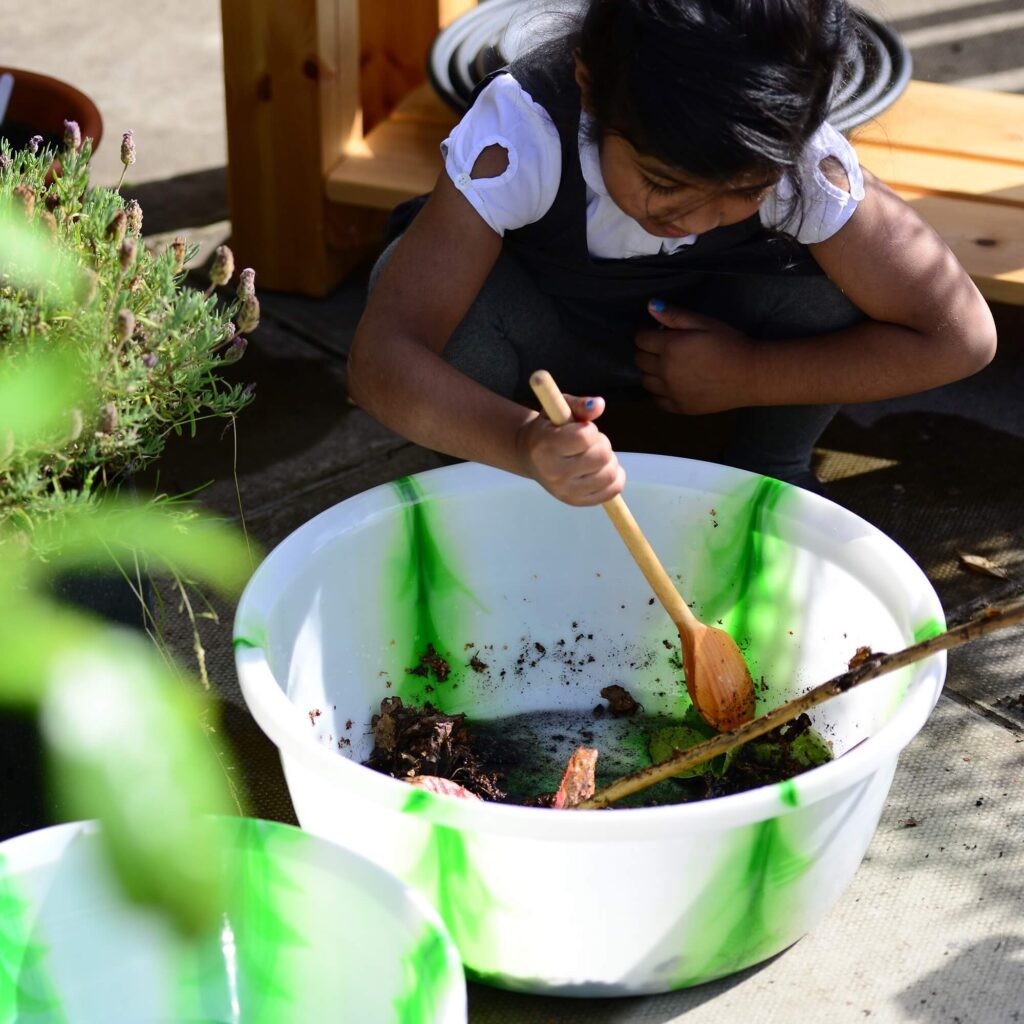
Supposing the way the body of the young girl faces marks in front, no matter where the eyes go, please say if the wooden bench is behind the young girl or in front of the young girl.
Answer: behind

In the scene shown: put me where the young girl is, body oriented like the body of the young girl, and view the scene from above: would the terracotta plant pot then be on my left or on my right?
on my right

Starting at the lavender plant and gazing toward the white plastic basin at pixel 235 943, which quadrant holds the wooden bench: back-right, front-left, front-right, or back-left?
back-left

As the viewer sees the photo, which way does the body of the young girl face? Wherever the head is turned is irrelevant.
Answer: toward the camera
